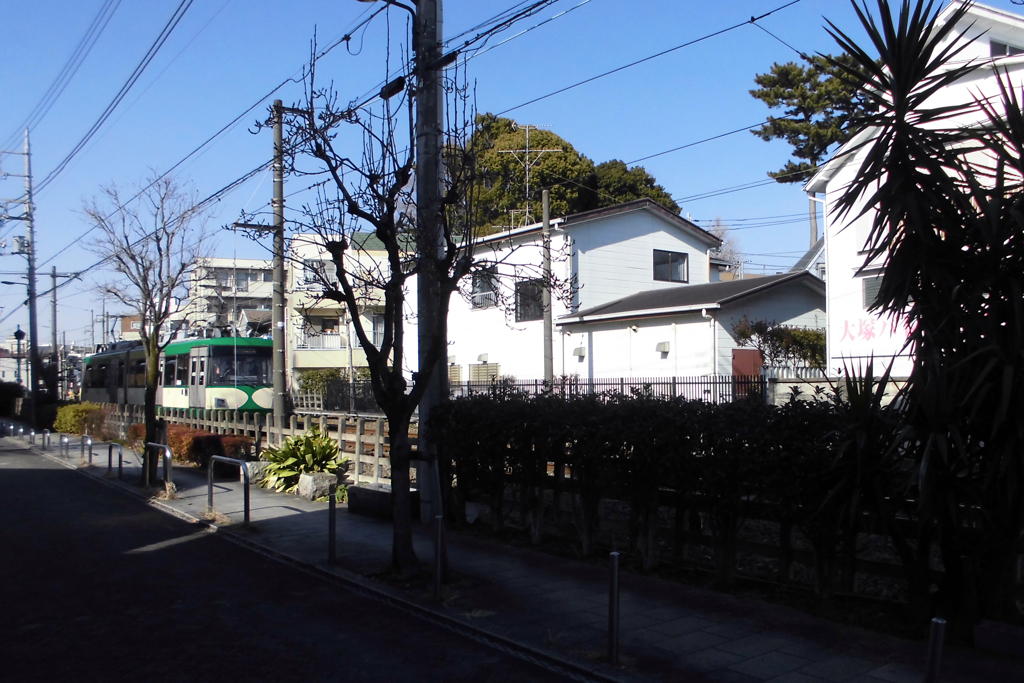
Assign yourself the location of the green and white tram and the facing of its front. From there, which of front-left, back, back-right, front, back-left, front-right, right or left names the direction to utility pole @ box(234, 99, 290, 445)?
front-right

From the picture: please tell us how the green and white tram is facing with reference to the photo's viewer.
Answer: facing the viewer and to the right of the viewer

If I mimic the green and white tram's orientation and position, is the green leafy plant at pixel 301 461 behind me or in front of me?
in front

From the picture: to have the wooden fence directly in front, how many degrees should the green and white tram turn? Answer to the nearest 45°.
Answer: approximately 45° to its right

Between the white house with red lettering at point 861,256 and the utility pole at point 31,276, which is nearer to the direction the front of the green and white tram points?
the white house with red lettering

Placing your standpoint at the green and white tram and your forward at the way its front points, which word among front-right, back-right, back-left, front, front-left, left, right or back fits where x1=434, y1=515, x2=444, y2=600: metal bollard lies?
front-right

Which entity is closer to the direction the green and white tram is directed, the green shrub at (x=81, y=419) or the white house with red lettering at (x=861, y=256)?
the white house with red lettering

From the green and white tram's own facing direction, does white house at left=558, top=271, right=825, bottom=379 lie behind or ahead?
ahead

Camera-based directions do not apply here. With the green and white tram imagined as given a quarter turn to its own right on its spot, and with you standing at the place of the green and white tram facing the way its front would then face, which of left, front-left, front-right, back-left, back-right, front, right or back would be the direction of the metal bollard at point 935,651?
front-left

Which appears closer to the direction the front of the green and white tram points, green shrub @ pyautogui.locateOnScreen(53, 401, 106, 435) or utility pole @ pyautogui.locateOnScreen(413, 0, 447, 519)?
the utility pole

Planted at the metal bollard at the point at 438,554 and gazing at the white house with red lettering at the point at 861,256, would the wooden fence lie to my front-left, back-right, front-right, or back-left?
front-left
